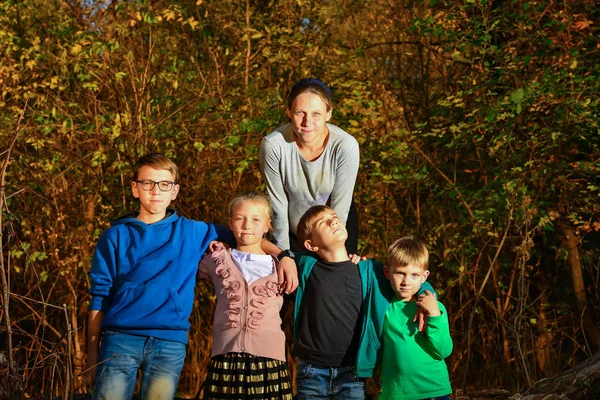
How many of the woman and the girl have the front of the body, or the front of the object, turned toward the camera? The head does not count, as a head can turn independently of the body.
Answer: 2

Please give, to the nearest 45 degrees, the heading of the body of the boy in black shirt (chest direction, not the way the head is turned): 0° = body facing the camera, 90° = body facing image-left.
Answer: approximately 0°

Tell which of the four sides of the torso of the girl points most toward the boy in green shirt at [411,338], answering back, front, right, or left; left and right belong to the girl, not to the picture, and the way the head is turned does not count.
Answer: left

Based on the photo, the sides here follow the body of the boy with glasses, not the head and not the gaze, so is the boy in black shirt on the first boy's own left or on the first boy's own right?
on the first boy's own left

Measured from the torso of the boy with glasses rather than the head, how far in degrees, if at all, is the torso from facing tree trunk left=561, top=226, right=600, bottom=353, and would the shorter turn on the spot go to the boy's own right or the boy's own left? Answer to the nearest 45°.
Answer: approximately 135° to the boy's own left
